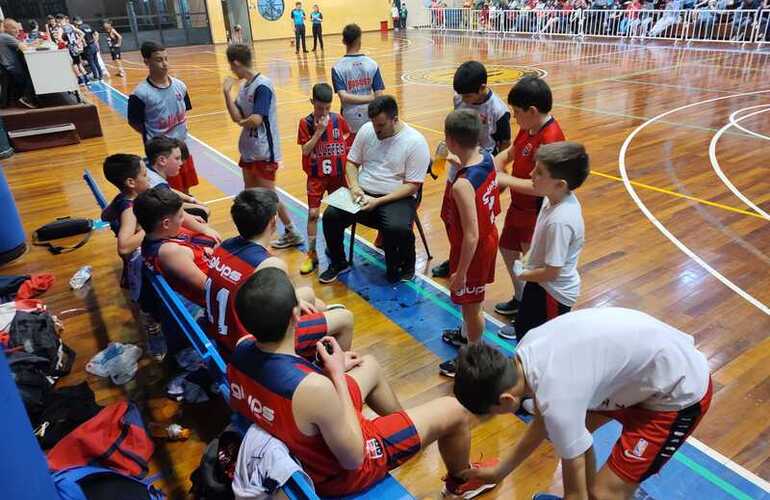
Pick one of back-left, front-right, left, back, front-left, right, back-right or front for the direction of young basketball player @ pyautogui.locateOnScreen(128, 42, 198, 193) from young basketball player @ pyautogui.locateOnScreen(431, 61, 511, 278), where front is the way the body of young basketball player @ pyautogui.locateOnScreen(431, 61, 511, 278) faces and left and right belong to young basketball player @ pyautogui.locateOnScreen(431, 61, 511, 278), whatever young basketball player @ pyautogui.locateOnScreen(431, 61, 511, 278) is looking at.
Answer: front-right

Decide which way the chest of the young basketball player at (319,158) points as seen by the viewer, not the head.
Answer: toward the camera

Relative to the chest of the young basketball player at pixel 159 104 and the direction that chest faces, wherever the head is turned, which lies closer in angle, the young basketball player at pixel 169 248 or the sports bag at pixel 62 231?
the young basketball player

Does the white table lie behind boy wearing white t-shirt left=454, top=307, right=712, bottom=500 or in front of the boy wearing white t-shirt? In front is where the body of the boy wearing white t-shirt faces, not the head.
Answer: in front

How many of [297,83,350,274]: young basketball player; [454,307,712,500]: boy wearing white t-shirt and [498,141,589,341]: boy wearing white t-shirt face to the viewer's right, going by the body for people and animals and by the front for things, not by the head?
0

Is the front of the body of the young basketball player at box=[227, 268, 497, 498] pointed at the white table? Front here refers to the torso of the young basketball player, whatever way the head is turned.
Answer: no

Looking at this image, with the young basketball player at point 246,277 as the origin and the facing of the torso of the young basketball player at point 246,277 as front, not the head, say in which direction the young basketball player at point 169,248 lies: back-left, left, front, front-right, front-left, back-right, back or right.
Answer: left

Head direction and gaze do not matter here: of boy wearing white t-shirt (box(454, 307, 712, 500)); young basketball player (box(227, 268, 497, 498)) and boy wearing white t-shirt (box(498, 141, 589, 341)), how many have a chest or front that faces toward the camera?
0

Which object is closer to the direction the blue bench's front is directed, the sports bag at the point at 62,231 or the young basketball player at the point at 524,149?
the young basketball player

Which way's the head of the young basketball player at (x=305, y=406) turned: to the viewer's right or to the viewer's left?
to the viewer's right

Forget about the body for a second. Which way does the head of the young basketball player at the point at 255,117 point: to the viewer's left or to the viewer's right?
to the viewer's left

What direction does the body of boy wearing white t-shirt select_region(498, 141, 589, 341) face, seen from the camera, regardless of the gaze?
to the viewer's left

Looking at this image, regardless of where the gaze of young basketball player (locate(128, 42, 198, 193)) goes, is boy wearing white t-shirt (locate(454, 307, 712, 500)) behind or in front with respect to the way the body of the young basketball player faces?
in front

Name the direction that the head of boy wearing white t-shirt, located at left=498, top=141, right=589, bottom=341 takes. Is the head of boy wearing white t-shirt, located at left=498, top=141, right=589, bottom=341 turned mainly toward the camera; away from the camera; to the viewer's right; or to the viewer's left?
to the viewer's left

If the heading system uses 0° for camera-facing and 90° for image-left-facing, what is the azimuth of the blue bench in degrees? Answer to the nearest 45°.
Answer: approximately 225°

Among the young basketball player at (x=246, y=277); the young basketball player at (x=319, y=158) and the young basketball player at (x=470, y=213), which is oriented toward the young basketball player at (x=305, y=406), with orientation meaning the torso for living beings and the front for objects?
the young basketball player at (x=319, y=158)

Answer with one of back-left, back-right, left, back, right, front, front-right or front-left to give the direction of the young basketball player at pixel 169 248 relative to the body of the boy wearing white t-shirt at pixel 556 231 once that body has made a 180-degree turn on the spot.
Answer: back

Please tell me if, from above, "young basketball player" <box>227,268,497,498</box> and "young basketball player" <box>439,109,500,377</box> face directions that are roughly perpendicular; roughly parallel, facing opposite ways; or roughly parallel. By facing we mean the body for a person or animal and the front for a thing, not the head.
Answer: roughly perpendicular

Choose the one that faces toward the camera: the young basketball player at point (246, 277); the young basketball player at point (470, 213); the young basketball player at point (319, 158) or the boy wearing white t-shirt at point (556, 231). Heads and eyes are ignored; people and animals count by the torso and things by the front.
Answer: the young basketball player at point (319, 158)

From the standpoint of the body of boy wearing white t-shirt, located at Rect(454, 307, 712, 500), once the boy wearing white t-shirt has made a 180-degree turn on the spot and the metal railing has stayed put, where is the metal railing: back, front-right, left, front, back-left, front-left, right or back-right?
left

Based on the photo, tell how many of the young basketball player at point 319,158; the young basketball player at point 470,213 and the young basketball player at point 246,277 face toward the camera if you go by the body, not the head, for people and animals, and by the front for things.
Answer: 1

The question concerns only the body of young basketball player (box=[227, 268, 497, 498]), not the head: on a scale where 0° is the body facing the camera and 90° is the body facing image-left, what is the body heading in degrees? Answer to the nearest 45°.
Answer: approximately 225°

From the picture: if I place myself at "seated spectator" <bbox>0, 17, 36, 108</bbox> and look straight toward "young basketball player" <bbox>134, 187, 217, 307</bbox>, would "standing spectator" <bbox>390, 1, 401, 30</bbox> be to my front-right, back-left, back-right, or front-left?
back-left

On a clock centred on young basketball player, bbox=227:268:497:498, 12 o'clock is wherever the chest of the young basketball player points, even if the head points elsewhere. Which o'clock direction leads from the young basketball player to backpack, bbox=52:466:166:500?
The backpack is roughly at 8 o'clock from the young basketball player.
